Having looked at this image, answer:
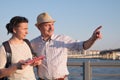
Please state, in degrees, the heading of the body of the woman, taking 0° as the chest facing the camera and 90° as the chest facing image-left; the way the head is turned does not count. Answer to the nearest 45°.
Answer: approximately 315°
